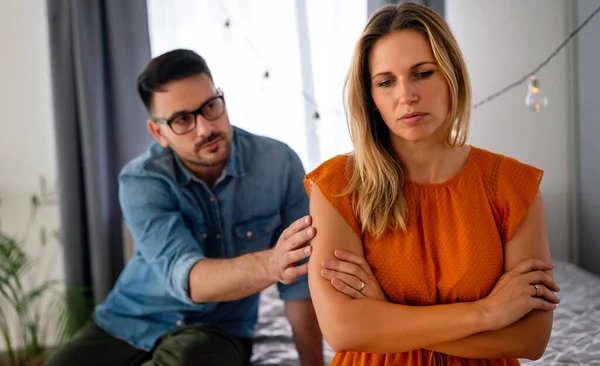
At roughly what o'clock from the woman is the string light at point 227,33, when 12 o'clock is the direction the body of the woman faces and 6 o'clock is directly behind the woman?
The string light is roughly at 5 o'clock from the woman.

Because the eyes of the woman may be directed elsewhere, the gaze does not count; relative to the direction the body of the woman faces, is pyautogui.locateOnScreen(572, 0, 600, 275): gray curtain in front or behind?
behind

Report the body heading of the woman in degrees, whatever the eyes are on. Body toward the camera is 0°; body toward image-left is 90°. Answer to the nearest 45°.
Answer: approximately 0°

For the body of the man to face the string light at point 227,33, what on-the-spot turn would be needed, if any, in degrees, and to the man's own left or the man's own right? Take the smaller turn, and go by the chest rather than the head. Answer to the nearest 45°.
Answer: approximately 135° to the man's own left

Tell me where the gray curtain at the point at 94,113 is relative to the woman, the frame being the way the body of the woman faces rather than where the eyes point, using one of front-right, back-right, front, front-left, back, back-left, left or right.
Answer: back-right

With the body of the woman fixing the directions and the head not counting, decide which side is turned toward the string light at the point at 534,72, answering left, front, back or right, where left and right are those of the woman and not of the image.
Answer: back

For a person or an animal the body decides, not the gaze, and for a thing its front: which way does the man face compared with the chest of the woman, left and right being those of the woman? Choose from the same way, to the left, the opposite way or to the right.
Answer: to the left

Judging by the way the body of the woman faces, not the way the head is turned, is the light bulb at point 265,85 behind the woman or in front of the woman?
behind

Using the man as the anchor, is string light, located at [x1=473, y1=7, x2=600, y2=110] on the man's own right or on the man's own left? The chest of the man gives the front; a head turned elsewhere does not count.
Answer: on the man's own left

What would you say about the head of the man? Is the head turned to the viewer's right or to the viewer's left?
to the viewer's right

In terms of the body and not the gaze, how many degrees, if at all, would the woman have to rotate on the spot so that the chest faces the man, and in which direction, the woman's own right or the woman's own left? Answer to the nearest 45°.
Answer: approximately 135° to the woman's own right
